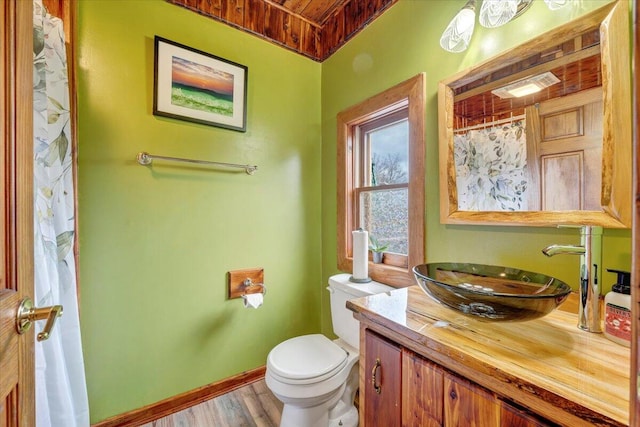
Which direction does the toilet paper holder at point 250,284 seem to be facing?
toward the camera

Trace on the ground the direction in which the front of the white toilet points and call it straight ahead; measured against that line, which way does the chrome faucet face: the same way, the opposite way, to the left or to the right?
to the right

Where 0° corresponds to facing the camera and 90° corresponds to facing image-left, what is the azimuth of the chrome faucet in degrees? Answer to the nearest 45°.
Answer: approximately 90°

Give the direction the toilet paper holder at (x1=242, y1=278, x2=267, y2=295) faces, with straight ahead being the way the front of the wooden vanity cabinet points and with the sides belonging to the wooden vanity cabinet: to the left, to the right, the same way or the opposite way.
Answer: to the left

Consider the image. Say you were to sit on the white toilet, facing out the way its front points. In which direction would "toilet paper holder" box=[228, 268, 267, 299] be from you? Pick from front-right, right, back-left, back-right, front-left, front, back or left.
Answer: right

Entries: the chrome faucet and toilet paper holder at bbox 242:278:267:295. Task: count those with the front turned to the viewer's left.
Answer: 1

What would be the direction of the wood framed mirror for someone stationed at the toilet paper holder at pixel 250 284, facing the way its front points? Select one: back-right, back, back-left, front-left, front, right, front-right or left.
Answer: front-left

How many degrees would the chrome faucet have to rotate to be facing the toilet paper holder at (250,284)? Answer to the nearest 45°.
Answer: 0° — it already faces it

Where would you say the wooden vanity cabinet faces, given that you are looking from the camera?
facing the viewer and to the left of the viewer
